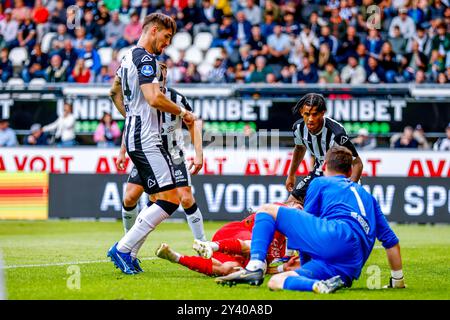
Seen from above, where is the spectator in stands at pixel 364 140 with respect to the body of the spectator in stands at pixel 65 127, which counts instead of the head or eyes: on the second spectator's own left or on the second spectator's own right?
on the second spectator's own left

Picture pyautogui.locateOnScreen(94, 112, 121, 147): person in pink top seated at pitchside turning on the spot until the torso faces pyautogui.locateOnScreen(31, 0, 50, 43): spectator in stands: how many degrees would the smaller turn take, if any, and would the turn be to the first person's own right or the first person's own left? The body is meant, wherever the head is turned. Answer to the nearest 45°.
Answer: approximately 180°

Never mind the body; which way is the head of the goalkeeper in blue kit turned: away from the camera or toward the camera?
away from the camera

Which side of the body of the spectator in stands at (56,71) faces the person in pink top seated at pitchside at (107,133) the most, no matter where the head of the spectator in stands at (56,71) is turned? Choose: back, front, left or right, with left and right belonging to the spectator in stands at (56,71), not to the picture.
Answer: front

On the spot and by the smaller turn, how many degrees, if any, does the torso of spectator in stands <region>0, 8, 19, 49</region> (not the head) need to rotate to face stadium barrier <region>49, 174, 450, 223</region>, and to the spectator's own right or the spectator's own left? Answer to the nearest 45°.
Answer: approximately 45° to the spectator's own left

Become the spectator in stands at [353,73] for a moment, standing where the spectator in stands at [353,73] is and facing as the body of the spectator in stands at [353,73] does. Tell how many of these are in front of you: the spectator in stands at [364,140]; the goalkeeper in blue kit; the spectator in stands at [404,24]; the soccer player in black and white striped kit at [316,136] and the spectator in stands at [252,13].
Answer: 3

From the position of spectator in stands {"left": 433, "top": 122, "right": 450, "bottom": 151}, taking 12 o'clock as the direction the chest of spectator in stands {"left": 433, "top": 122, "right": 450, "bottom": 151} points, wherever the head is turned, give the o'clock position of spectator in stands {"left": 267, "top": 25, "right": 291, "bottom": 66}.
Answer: spectator in stands {"left": 267, "top": 25, "right": 291, "bottom": 66} is roughly at 4 o'clock from spectator in stands {"left": 433, "top": 122, "right": 450, "bottom": 151}.
